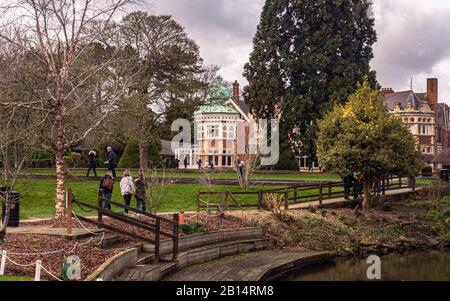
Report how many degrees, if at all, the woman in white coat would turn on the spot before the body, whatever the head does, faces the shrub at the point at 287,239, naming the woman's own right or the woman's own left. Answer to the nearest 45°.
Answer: approximately 90° to the woman's own right

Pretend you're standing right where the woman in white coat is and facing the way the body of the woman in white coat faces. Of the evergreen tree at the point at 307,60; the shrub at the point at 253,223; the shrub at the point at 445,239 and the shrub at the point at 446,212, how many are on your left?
0

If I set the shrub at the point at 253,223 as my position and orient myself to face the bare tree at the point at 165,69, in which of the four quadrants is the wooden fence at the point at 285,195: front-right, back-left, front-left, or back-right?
front-right

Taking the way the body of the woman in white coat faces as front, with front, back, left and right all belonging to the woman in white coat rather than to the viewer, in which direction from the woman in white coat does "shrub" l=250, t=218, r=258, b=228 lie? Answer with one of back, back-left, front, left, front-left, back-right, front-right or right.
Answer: right

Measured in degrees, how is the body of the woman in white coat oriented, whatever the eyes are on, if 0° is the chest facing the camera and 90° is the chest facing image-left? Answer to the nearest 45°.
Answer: approximately 180°

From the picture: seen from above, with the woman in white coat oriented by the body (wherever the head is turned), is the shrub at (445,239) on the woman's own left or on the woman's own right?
on the woman's own right

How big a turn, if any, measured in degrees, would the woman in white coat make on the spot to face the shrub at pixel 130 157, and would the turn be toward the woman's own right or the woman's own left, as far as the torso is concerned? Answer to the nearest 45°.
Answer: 0° — they already face it

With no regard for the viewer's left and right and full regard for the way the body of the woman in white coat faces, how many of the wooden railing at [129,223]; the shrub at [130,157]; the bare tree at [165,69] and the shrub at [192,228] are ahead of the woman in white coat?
2

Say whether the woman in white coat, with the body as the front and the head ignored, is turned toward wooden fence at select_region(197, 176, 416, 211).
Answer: no
